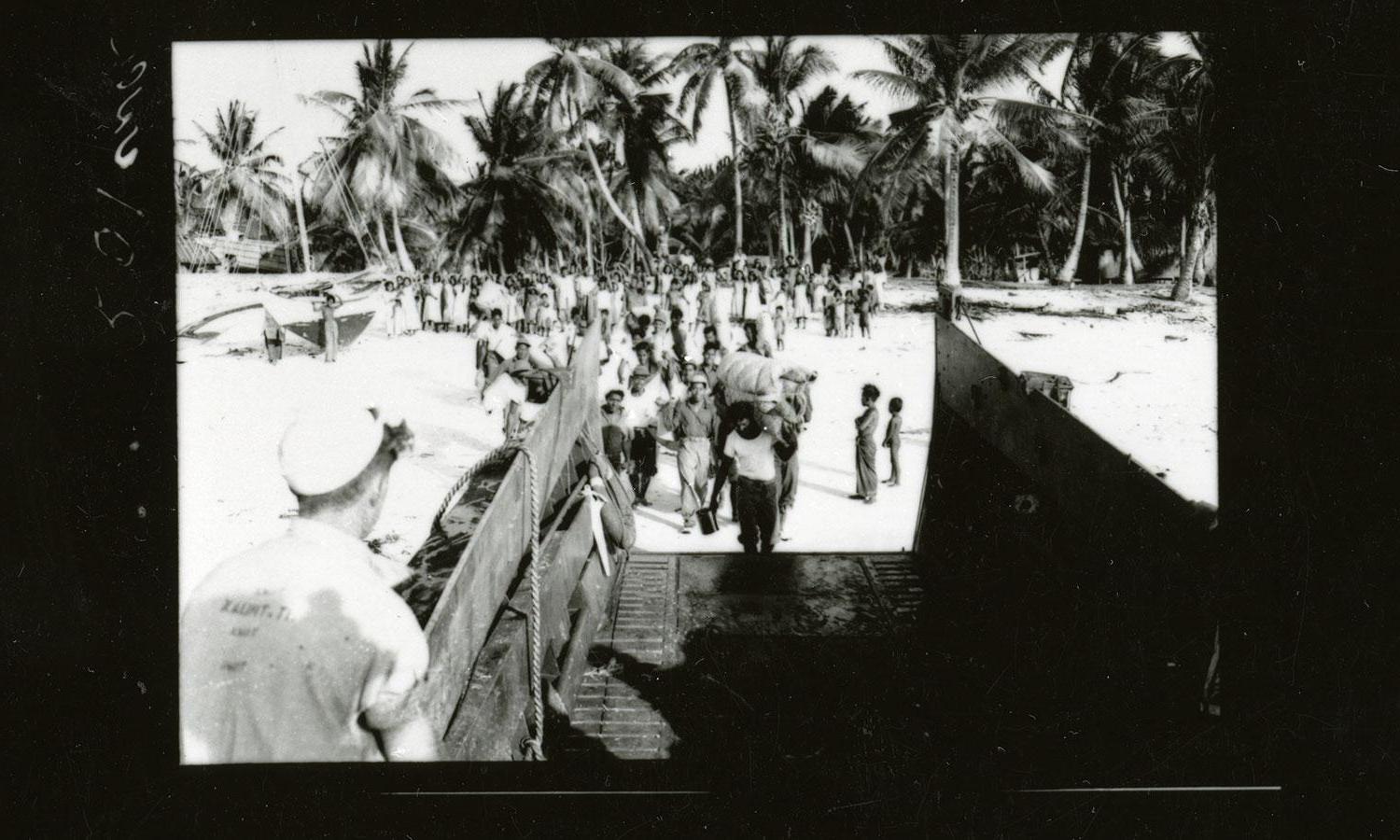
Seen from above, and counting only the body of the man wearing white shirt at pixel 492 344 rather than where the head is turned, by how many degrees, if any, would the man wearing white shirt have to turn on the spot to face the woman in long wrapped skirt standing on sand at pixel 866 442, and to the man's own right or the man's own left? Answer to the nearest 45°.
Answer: approximately 45° to the man's own left

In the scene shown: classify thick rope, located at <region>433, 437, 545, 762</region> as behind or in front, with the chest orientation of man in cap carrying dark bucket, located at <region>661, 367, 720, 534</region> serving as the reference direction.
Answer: in front

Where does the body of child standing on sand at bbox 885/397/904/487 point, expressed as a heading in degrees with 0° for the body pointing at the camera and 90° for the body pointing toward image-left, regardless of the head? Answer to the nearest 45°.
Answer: approximately 90°

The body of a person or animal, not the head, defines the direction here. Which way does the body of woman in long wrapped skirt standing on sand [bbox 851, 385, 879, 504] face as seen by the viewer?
to the viewer's left

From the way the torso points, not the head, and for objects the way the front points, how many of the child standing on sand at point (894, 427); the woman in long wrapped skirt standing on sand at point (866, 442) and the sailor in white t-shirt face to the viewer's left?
2

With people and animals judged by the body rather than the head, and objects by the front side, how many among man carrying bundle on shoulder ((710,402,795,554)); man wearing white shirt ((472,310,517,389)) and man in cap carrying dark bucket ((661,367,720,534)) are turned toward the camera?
3

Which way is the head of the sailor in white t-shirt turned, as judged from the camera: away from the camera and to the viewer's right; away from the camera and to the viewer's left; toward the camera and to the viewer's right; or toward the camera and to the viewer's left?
away from the camera and to the viewer's right

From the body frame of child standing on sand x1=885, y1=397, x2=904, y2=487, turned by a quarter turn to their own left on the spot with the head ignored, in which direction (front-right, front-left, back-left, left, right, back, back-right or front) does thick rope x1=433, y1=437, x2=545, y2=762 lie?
front-right

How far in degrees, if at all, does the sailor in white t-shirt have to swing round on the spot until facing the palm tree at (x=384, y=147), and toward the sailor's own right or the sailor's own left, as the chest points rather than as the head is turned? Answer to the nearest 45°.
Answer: approximately 45° to the sailor's own left
